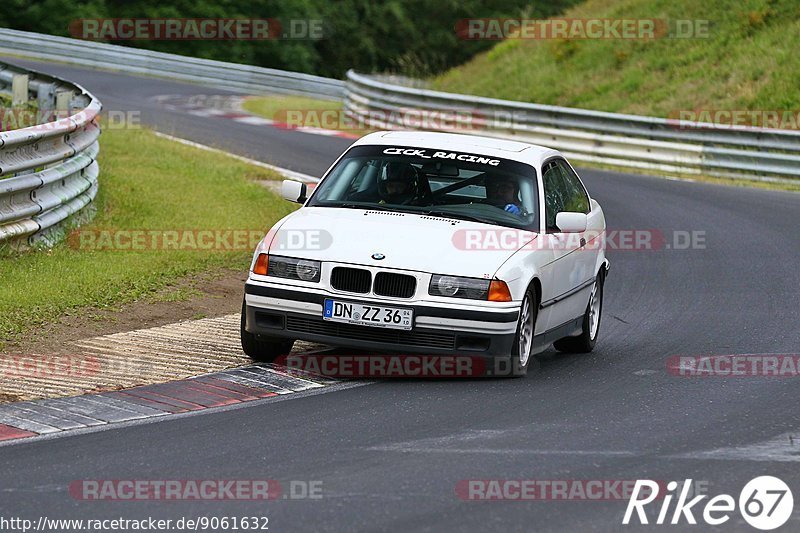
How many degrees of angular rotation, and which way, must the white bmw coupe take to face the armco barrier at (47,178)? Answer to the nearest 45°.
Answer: approximately 90° to its right

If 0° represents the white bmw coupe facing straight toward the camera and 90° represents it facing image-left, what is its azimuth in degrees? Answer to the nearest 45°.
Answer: approximately 45°

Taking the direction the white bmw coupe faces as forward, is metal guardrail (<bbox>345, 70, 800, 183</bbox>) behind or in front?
behind

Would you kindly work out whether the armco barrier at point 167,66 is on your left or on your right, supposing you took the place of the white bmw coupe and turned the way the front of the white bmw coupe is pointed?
on your right

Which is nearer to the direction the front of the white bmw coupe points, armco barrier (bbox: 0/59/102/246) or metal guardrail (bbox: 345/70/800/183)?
the armco barrier
